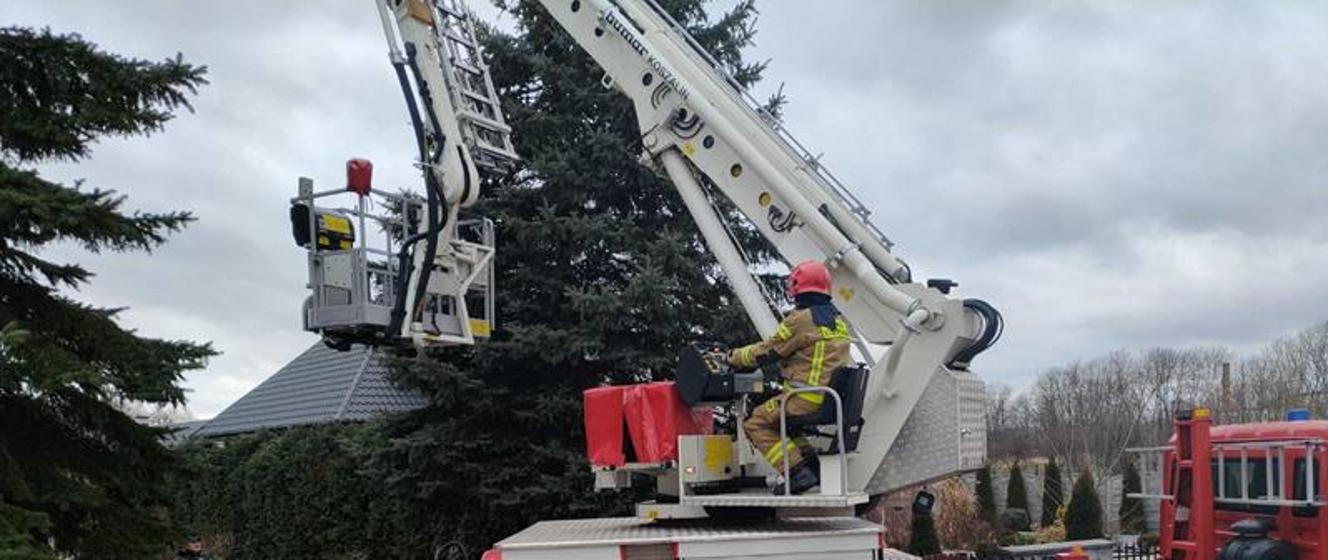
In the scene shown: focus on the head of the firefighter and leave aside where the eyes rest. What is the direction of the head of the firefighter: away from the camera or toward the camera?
away from the camera

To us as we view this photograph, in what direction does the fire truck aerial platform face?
facing to the left of the viewer

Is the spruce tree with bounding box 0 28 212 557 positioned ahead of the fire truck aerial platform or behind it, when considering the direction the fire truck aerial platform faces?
ahead

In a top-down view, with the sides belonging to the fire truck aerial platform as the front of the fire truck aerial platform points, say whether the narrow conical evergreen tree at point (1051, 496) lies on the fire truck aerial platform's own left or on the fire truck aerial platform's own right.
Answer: on the fire truck aerial platform's own right

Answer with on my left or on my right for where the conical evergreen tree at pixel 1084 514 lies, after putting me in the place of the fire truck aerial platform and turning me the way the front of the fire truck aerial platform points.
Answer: on my right

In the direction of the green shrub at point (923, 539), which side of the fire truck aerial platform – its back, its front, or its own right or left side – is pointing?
right

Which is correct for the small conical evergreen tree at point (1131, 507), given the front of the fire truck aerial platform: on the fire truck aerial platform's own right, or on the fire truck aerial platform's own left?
on the fire truck aerial platform's own right

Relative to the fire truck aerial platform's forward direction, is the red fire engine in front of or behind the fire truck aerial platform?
behind
